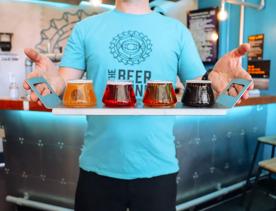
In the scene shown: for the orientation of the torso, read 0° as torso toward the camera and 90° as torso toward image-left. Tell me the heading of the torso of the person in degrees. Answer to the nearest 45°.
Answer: approximately 0°

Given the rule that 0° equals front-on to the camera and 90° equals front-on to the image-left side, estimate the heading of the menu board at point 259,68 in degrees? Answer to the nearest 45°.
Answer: approximately 0°

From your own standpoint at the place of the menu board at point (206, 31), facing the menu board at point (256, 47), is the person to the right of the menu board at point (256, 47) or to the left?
right

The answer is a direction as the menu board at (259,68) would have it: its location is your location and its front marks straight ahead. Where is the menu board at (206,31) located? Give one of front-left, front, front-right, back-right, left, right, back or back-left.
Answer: back-right

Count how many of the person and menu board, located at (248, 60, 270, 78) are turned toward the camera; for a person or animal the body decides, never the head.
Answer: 2

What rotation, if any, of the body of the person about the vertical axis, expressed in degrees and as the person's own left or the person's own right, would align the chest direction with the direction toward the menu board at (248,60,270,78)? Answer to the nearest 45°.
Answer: approximately 135° to the person's own left

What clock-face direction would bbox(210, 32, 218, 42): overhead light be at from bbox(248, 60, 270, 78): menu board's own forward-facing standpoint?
The overhead light is roughly at 4 o'clock from the menu board.

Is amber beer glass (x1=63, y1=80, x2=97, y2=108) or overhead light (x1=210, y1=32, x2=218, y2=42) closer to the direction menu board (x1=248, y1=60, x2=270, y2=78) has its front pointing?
the amber beer glass
